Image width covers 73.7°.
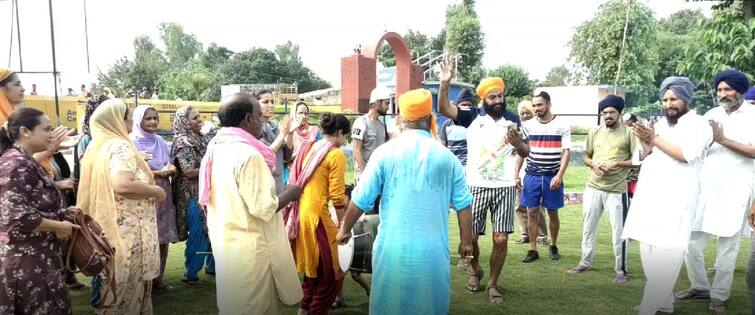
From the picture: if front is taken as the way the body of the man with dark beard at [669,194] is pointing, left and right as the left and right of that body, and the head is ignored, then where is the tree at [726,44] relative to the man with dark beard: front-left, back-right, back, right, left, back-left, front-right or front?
back-right

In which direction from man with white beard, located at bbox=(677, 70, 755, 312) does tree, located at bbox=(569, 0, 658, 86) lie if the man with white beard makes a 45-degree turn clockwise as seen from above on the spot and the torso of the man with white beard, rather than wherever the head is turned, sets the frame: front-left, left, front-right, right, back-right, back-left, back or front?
right

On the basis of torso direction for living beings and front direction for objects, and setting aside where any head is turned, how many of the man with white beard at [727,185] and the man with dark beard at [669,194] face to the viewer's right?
0

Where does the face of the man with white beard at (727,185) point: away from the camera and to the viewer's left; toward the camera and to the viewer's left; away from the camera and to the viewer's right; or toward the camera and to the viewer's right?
toward the camera and to the viewer's left

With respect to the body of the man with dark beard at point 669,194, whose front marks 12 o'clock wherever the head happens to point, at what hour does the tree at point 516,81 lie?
The tree is roughly at 4 o'clock from the man with dark beard.

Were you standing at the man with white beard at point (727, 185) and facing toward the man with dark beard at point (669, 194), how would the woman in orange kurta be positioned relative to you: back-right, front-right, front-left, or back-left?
front-right

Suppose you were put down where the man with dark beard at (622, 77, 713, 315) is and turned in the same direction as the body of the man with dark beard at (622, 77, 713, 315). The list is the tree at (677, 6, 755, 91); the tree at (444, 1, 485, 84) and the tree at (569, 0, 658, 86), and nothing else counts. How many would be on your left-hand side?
0

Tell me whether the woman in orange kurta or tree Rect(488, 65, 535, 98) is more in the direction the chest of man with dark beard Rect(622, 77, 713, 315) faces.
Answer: the woman in orange kurta

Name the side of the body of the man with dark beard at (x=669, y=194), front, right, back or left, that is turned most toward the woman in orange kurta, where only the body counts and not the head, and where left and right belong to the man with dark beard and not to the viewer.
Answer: front

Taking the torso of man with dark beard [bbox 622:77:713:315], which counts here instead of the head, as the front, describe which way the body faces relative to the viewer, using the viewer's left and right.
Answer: facing the viewer and to the left of the viewer

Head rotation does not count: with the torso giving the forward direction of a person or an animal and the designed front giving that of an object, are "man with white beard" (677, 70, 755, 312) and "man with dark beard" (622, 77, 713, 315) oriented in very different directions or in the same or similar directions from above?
same or similar directions

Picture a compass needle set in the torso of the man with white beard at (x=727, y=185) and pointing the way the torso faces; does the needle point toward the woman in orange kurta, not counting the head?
yes

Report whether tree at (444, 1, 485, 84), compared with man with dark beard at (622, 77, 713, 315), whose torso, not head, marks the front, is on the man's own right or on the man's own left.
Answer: on the man's own right

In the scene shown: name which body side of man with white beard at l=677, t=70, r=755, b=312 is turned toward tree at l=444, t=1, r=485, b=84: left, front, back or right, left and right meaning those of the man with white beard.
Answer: right
